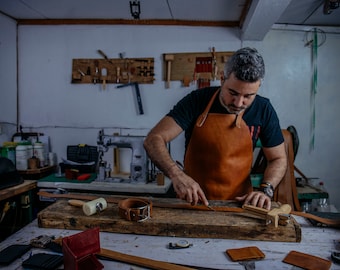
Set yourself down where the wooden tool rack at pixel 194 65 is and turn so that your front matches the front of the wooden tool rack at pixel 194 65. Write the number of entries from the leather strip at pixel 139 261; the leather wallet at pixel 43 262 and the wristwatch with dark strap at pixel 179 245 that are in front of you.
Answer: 3

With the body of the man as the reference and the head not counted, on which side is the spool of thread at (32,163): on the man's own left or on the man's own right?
on the man's own right

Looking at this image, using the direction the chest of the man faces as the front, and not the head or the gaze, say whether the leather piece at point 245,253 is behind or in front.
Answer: in front

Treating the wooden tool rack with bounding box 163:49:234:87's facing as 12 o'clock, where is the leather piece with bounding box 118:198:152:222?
The leather piece is roughly at 12 o'clock from the wooden tool rack.

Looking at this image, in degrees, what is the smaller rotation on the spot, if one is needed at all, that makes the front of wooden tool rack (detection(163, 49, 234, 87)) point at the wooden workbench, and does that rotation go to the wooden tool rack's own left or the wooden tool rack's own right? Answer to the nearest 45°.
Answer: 0° — it already faces it

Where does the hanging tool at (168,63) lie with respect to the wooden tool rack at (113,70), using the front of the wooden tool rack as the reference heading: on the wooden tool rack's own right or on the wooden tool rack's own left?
on the wooden tool rack's own left

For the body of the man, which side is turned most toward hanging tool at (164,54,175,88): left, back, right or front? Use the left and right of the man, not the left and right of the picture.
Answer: back

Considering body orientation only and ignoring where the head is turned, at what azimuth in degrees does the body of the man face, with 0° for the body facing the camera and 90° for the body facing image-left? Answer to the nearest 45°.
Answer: approximately 0°

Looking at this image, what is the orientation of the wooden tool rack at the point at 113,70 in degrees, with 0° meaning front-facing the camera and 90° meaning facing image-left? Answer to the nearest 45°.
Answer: approximately 0°

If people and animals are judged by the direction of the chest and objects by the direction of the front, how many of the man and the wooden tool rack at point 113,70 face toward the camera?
2
